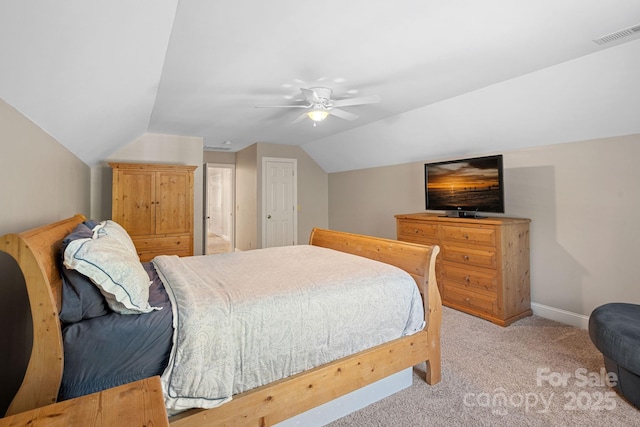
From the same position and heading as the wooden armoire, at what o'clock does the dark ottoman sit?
The dark ottoman is roughly at 11 o'clock from the wooden armoire.

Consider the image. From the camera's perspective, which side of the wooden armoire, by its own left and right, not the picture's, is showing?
front

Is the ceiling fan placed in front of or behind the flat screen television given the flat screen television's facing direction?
in front

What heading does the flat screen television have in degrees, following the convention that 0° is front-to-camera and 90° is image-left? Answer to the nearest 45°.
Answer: approximately 45°

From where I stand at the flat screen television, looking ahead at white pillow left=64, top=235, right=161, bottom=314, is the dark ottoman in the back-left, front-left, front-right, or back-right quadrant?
front-left

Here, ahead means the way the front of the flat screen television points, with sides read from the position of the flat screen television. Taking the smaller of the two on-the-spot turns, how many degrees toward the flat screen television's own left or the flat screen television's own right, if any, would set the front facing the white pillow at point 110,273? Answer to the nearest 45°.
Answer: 0° — it already faces it

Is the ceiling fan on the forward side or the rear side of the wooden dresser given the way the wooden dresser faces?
on the forward side

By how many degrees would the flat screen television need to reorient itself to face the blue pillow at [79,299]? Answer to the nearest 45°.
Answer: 0° — it already faces it

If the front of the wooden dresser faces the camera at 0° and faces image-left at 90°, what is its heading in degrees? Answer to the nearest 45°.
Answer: approximately 45°

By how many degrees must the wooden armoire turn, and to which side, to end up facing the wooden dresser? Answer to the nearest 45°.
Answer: approximately 45° to its left

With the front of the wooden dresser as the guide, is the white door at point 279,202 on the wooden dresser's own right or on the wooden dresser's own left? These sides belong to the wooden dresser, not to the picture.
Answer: on the wooden dresser's own right

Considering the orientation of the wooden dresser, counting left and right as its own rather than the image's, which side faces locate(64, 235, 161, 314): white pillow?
front

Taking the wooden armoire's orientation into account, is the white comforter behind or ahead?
ahead

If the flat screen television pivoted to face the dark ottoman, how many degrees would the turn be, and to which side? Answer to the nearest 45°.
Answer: approximately 90° to its left

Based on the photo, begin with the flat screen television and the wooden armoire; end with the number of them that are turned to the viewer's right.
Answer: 0

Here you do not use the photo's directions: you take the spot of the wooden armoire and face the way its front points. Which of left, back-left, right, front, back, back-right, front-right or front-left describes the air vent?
front-left

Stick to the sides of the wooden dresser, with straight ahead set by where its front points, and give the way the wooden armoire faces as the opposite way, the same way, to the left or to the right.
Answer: to the left
